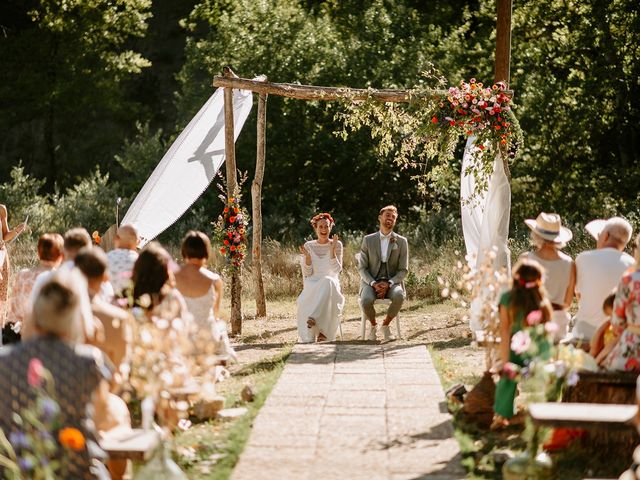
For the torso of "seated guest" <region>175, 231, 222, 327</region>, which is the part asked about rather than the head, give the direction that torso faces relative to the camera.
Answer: away from the camera

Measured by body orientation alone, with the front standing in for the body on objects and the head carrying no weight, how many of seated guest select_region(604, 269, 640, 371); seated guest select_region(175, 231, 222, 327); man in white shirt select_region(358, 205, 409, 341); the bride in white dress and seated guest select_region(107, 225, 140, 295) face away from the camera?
3

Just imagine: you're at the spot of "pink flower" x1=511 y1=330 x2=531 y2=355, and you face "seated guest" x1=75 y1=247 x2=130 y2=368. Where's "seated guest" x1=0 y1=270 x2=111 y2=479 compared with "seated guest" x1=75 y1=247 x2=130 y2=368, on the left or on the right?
left

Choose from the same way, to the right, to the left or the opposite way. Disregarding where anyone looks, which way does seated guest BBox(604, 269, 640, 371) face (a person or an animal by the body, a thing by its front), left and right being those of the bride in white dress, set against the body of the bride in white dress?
the opposite way

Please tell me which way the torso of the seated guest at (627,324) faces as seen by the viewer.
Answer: away from the camera

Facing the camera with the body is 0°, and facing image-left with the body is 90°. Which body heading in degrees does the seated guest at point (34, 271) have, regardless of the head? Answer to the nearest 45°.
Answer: approximately 225°

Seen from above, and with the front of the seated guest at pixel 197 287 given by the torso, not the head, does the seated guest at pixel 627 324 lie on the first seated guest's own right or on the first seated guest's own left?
on the first seated guest's own right

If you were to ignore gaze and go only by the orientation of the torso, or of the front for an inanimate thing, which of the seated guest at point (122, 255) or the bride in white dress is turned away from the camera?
the seated guest

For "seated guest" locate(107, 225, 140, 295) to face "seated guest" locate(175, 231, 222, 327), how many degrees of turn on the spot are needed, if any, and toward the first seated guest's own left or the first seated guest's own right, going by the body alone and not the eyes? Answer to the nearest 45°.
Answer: approximately 135° to the first seated guest's own right

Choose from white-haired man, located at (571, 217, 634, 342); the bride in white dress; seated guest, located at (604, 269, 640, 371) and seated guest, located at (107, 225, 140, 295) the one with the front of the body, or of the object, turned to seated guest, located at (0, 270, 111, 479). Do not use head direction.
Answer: the bride in white dress

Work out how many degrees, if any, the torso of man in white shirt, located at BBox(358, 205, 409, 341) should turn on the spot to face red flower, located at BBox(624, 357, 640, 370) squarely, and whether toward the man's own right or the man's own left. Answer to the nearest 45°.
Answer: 0° — they already face it

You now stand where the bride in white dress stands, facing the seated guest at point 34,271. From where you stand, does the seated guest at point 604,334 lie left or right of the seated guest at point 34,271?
left
